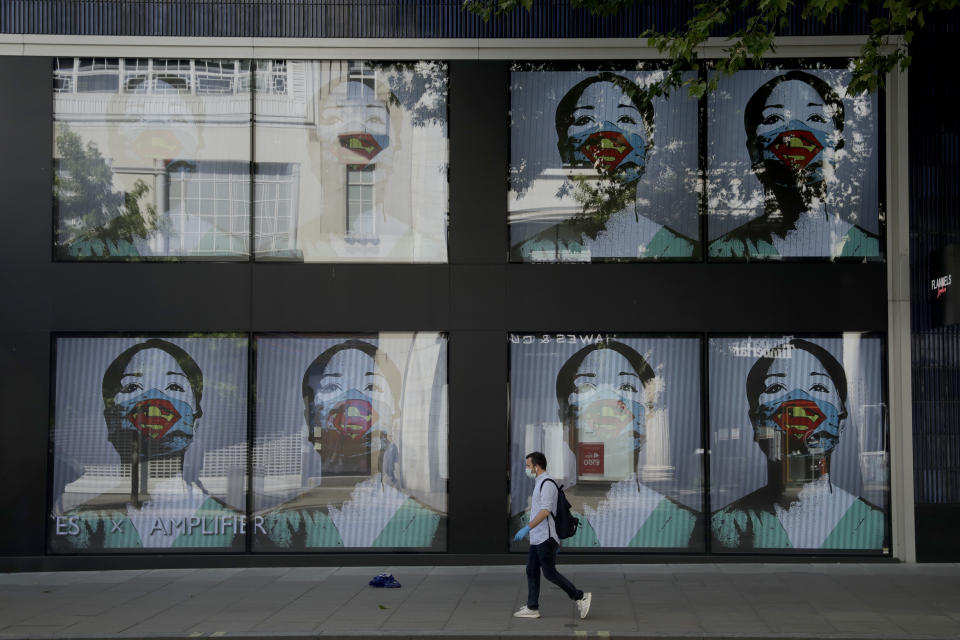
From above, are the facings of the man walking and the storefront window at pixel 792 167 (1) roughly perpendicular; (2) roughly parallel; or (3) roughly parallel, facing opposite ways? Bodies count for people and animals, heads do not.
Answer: roughly perpendicular

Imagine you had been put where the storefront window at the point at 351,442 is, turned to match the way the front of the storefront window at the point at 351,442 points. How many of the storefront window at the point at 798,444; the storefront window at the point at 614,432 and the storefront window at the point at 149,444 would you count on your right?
1

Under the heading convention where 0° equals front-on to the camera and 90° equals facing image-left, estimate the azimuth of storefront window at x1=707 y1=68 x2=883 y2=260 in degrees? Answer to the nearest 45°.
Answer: approximately 0°

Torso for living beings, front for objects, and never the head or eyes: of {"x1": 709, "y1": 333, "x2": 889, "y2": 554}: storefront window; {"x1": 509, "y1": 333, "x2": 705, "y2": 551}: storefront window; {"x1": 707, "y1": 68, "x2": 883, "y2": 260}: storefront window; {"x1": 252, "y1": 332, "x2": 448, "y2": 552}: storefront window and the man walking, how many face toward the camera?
4

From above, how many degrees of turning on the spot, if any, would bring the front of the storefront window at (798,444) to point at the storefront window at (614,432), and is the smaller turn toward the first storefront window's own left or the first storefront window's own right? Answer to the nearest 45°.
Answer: approximately 90° to the first storefront window's own right

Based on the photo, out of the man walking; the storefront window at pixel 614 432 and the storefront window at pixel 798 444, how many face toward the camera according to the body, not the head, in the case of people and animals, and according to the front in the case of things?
2

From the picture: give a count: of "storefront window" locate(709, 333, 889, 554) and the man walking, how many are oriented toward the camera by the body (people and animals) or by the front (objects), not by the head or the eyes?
1

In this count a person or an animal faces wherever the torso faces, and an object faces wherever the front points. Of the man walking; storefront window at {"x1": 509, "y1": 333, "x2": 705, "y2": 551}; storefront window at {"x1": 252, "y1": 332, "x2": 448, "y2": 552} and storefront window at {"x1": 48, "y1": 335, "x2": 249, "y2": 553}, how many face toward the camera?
3

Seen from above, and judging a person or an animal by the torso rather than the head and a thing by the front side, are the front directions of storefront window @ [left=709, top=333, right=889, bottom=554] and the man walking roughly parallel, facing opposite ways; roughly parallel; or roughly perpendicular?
roughly perpendicular
